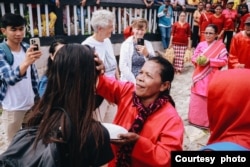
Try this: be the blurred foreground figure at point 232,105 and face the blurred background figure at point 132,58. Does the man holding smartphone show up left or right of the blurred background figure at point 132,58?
left

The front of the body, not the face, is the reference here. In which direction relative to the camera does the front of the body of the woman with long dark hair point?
away from the camera

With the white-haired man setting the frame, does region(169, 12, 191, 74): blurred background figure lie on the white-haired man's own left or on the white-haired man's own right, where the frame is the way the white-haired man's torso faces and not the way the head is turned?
on the white-haired man's own left

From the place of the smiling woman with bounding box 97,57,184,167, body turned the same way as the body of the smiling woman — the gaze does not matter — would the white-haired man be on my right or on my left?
on my right

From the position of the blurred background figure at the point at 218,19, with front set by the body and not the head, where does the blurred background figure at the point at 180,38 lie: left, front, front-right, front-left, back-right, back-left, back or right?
front-right

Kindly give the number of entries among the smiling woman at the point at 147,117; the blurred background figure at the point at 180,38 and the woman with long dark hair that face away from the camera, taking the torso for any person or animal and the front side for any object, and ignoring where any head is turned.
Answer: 1

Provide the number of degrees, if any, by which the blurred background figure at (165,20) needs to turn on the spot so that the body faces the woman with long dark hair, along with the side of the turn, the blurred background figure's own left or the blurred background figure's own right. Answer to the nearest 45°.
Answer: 0° — they already face them

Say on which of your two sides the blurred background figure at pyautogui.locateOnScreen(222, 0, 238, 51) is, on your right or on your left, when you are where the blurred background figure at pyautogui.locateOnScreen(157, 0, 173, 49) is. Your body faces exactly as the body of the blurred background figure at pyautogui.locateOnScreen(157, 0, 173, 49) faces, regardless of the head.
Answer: on your left

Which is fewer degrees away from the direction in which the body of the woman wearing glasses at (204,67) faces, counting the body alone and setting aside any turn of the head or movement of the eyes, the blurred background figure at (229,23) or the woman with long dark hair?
the woman with long dark hair
